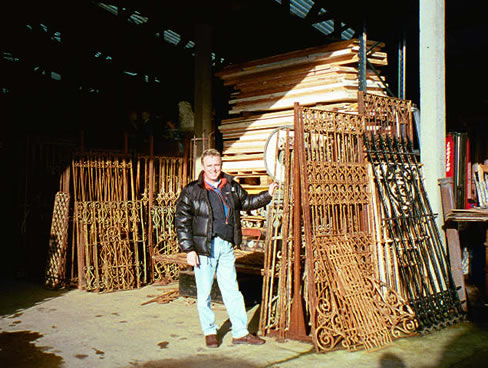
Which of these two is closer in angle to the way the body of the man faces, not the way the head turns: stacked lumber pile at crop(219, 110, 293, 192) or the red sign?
the red sign

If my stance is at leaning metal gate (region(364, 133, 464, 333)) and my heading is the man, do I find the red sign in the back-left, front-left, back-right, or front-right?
back-right

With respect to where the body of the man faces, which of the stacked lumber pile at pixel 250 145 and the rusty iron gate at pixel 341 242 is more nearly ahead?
the rusty iron gate

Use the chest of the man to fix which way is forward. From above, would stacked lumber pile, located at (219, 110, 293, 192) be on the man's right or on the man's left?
on the man's left

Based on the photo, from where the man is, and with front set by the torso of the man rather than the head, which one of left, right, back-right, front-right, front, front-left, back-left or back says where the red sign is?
left

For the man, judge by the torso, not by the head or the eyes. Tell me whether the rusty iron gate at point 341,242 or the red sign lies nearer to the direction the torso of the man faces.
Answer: the rusty iron gate

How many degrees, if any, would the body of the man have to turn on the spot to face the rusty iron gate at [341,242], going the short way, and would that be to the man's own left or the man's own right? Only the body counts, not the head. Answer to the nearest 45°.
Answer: approximately 45° to the man's own left

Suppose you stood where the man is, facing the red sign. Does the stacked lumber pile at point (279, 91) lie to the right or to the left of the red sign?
left

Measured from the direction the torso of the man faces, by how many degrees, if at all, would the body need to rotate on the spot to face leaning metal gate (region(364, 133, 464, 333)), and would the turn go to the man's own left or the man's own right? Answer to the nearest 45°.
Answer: approximately 45° to the man's own left

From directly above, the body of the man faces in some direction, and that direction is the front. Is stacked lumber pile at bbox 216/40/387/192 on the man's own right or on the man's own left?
on the man's own left

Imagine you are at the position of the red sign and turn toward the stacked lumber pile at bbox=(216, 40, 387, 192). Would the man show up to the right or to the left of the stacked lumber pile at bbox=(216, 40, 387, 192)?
left

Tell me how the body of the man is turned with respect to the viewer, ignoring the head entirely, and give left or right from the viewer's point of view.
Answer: facing the viewer and to the right of the viewer
